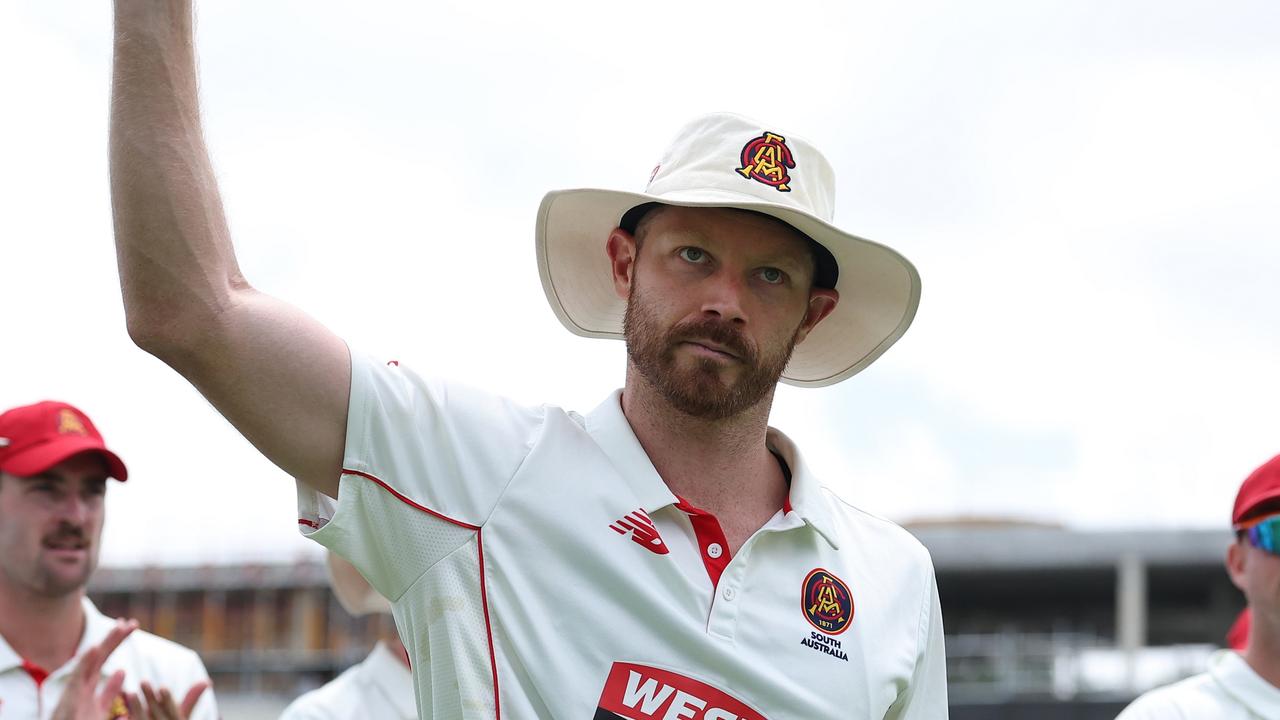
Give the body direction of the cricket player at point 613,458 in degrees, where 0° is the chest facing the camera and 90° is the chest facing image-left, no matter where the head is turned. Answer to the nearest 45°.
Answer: approximately 0°

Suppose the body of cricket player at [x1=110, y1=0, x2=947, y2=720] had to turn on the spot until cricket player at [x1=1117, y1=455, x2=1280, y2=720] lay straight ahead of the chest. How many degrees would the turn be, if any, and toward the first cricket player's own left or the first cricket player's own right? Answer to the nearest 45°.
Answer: approximately 135° to the first cricket player's own left

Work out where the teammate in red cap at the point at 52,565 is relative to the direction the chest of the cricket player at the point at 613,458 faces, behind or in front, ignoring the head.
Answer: behind
